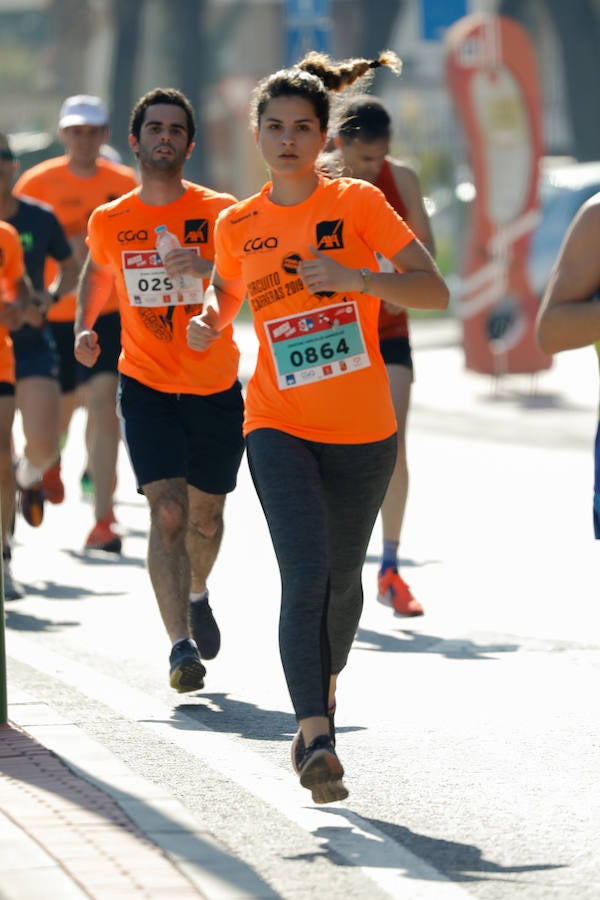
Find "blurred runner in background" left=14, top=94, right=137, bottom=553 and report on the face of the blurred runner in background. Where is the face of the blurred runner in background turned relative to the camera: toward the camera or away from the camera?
toward the camera

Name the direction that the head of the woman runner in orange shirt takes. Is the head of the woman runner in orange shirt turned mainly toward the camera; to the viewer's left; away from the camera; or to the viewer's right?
toward the camera

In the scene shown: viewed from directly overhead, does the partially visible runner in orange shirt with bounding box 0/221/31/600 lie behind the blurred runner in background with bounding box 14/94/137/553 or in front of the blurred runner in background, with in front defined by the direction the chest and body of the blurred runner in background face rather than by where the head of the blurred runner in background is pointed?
in front

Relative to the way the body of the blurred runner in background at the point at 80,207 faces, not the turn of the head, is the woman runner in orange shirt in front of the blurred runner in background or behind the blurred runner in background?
in front

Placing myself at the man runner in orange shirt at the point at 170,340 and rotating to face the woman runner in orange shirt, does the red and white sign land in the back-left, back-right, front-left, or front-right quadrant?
back-left

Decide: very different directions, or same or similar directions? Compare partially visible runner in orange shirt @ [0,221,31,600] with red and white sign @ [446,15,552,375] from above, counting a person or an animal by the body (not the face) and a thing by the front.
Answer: same or similar directions

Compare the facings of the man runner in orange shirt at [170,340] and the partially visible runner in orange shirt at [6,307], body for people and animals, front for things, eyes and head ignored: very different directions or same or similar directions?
same or similar directions

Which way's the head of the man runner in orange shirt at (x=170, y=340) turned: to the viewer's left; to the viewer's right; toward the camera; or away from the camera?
toward the camera

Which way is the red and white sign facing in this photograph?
toward the camera

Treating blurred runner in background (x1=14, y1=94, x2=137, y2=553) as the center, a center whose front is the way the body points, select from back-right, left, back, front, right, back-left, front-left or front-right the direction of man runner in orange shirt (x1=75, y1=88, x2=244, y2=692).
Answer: front

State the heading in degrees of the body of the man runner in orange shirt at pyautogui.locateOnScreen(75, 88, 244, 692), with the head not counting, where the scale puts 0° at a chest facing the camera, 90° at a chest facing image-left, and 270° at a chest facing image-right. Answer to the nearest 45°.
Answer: approximately 0°

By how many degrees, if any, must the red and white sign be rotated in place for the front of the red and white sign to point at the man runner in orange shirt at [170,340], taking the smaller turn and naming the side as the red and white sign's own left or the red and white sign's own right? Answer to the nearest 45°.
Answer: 0° — it already faces them

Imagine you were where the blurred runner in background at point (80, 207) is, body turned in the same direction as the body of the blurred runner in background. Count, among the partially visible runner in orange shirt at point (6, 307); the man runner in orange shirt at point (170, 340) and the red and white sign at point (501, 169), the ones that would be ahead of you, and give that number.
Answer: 2

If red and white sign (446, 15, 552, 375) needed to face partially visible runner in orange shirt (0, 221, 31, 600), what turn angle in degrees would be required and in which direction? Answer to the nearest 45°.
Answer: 0° — it already faces them

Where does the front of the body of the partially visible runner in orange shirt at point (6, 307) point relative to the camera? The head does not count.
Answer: toward the camera

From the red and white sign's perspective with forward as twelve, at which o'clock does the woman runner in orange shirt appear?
The woman runner in orange shirt is roughly at 12 o'clock from the red and white sign.
